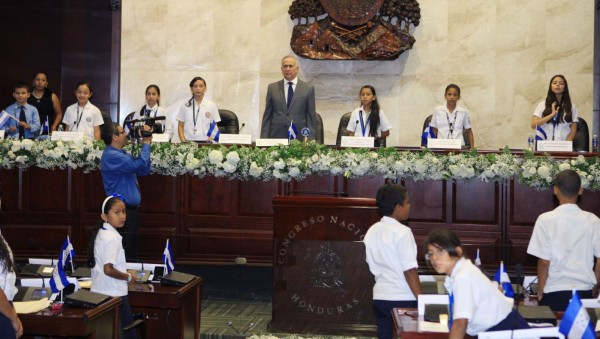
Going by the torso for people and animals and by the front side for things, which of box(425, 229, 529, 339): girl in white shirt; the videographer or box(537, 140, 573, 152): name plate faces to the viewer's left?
the girl in white shirt

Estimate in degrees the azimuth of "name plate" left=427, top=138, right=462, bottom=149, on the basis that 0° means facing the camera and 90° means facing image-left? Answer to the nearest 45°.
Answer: approximately 0°

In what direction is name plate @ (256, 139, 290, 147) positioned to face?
toward the camera

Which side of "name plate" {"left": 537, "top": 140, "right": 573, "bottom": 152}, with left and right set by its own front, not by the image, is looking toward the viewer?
front

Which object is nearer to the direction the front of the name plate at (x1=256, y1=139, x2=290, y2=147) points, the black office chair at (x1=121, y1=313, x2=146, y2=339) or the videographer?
the black office chair

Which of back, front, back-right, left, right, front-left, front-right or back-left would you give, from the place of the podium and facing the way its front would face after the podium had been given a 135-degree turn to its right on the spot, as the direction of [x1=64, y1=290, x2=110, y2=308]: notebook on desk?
left

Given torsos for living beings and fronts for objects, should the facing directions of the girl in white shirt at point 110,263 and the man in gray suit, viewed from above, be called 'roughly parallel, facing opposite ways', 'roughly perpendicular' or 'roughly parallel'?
roughly perpendicular

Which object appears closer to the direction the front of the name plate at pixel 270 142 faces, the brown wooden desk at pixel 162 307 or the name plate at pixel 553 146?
the brown wooden desk

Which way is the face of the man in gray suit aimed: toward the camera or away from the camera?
toward the camera

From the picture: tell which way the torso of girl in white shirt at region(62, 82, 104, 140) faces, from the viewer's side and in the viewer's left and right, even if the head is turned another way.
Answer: facing the viewer

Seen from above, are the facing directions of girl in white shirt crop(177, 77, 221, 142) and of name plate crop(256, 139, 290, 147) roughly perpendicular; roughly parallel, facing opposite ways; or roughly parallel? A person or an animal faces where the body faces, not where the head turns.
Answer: roughly parallel

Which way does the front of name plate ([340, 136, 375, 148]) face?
toward the camera

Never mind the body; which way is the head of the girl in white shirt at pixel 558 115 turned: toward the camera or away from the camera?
toward the camera

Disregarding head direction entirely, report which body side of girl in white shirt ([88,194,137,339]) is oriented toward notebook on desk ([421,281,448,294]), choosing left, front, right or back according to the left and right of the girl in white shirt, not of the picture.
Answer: front

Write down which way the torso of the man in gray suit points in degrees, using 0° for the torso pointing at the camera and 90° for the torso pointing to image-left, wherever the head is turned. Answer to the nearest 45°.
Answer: approximately 0°

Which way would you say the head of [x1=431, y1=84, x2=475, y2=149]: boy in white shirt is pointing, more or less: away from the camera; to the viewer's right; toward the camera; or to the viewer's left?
toward the camera

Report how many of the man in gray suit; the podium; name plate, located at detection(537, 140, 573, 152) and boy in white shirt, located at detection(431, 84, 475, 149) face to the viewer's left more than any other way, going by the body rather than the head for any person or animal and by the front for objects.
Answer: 0
